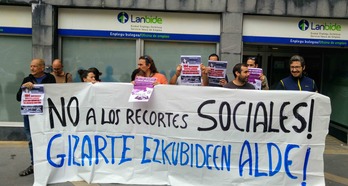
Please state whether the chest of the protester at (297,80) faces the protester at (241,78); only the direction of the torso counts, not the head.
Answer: no

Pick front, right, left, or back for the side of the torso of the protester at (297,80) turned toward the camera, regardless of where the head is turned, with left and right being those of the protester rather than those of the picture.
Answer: front

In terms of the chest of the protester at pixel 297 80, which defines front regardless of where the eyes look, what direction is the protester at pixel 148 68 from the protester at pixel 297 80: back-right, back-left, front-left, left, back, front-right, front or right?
right

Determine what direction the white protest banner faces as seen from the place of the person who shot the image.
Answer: facing the viewer

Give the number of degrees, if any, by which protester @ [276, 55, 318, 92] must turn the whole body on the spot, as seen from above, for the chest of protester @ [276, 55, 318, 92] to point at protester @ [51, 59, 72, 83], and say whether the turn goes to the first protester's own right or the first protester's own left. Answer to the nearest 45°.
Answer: approximately 90° to the first protester's own right

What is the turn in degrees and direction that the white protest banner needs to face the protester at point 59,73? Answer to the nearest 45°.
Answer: approximately 135° to its right

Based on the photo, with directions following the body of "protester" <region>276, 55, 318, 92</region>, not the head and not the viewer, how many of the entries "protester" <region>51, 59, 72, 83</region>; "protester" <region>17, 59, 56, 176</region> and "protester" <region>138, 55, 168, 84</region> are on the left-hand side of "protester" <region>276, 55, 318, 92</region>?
0
